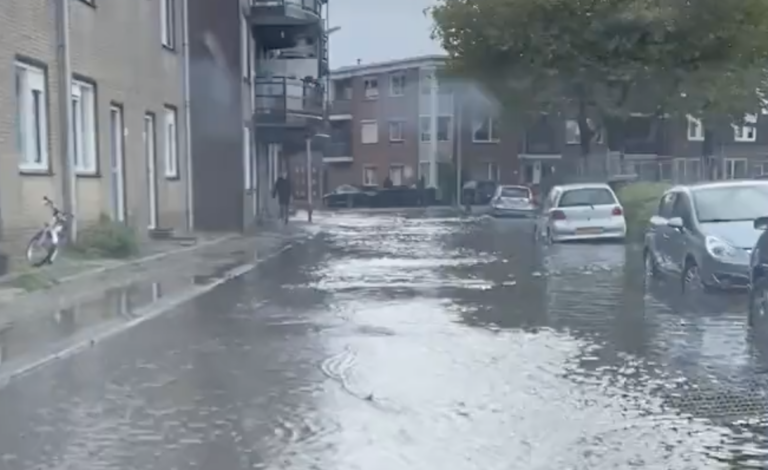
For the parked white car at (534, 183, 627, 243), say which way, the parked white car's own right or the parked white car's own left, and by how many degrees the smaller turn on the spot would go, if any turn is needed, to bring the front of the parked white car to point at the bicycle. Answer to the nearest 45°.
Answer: approximately 135° to the parked white car's own left

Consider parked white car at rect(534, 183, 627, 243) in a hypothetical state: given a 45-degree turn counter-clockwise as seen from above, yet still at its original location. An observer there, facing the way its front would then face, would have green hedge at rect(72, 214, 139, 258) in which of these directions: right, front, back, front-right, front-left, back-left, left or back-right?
left

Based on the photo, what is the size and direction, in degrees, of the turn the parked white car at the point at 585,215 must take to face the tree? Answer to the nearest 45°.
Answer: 0° — it already faces it

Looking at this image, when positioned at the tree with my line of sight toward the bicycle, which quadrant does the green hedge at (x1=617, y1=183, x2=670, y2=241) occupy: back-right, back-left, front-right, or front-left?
front-left

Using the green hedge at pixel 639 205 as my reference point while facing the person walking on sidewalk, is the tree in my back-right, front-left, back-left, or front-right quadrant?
front-right

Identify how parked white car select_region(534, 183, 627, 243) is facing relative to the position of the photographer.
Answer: facing away from the viewer

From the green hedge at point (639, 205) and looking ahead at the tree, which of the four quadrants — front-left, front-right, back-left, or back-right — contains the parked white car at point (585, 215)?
back-left

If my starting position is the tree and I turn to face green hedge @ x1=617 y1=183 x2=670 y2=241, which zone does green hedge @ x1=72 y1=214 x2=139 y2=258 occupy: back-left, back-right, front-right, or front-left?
front-right

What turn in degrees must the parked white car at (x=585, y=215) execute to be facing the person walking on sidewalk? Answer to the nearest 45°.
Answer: approximately 45° to its left
